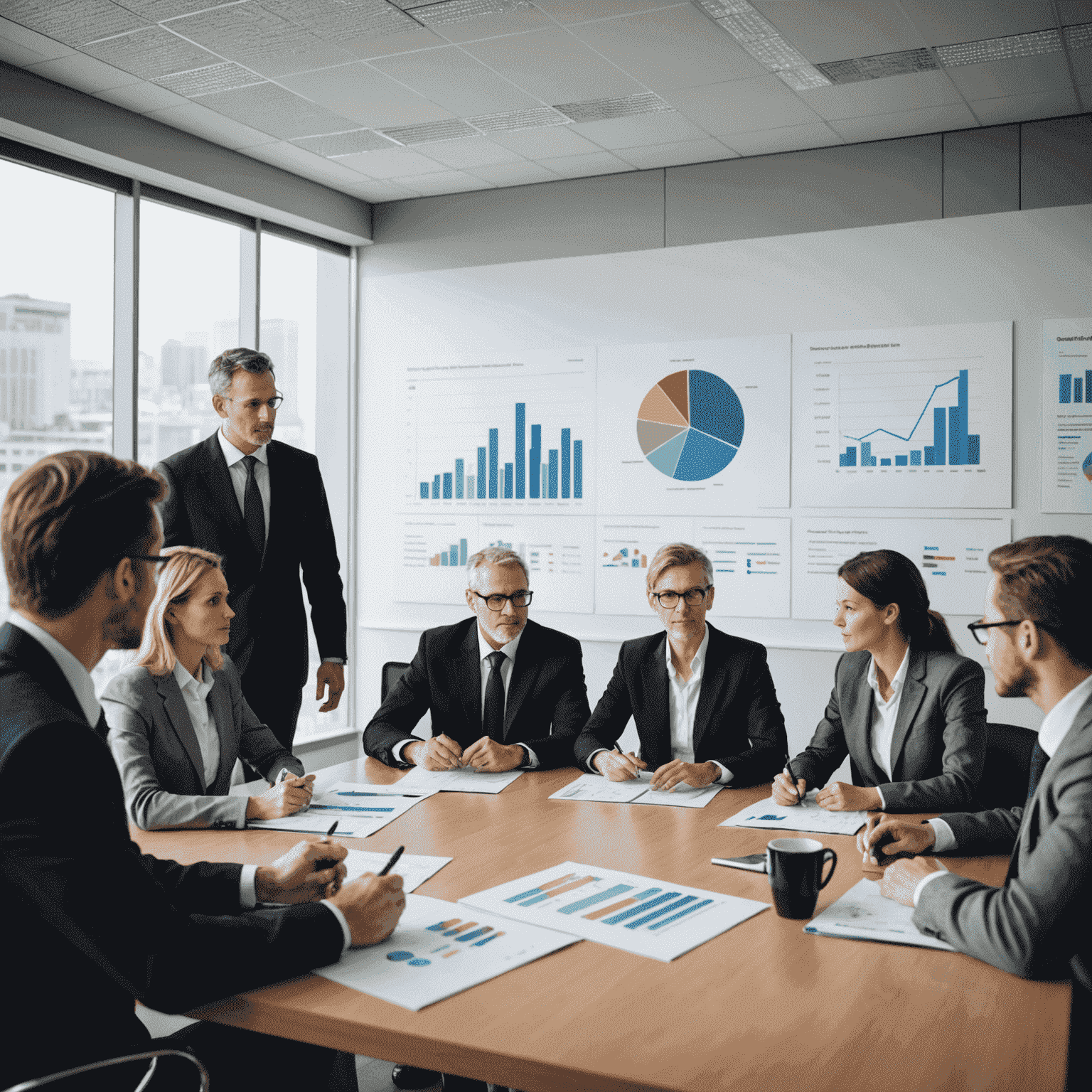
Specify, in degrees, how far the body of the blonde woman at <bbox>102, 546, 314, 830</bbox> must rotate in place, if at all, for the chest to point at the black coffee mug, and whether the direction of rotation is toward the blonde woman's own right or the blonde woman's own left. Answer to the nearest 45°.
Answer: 0° — they already face it

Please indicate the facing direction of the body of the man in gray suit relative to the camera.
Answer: to the viewer's left

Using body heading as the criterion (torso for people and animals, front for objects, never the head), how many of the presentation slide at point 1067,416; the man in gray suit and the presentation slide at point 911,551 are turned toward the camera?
2

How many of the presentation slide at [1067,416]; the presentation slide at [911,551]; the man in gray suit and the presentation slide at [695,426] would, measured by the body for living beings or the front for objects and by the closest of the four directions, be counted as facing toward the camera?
3

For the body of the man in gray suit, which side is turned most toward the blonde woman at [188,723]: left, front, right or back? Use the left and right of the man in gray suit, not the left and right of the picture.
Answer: front

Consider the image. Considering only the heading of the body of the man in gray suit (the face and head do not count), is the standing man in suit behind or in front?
in front

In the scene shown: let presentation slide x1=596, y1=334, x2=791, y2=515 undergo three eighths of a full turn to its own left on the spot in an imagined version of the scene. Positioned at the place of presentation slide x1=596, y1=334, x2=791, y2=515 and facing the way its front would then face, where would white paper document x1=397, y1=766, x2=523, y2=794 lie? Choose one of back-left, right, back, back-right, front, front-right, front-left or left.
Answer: back-right

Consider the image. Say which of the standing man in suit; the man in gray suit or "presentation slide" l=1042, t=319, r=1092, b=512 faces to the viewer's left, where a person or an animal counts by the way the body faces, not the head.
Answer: the man in gray suit

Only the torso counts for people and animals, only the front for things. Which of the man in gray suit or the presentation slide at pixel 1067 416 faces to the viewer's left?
the man in gray suit

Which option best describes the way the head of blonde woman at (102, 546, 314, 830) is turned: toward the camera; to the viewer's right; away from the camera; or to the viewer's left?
to the viewer's right

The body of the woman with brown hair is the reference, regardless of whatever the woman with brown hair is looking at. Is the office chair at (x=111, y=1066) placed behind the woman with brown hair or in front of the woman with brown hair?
in front

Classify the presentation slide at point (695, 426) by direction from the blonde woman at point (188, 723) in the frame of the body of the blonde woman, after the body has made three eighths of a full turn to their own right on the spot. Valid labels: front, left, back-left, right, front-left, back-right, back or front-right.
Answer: back-right
